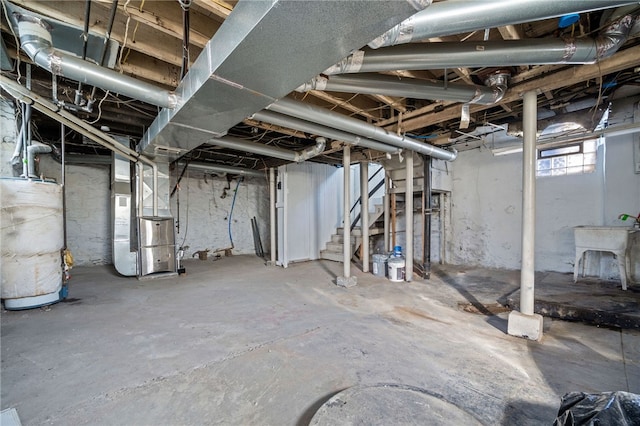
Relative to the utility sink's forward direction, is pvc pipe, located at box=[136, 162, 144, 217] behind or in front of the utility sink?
in front

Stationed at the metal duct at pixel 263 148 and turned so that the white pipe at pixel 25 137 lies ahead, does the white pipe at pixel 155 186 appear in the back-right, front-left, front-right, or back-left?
front-right

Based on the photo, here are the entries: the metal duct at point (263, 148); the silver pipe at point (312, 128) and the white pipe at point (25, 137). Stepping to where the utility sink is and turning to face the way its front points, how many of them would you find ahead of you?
3

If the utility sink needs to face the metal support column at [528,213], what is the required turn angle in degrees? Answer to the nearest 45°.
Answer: approximately 45° to its left

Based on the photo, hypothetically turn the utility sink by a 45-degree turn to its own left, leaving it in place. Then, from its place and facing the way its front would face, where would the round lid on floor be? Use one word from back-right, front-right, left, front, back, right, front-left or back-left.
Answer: front

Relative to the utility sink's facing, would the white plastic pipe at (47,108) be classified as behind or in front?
in front

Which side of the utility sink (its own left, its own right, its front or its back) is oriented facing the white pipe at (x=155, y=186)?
front

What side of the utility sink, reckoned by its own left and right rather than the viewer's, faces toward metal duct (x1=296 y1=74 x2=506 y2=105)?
front

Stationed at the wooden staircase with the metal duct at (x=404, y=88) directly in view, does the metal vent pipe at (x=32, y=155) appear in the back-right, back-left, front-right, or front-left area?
front-right

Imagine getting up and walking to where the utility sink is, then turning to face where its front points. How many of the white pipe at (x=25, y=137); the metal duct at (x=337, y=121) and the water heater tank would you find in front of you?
3

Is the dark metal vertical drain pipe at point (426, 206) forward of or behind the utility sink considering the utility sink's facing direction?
forward
